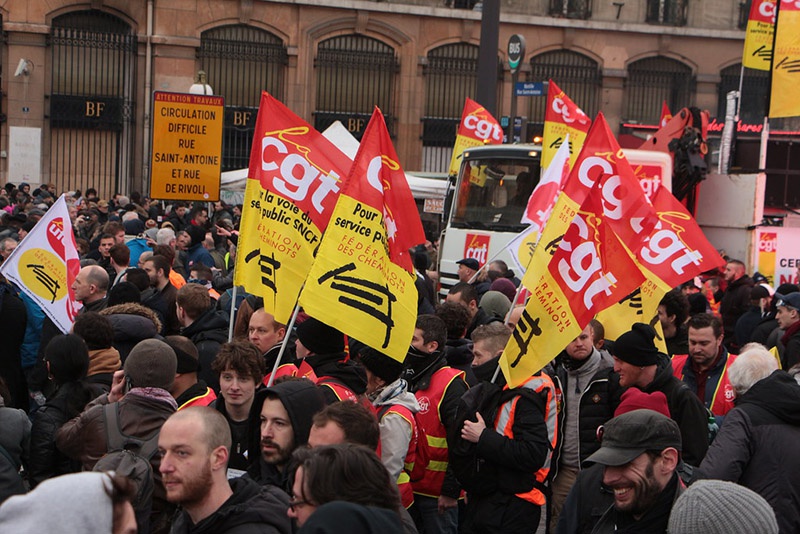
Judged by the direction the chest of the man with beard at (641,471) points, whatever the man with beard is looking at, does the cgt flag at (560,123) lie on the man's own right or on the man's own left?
on the man's own right

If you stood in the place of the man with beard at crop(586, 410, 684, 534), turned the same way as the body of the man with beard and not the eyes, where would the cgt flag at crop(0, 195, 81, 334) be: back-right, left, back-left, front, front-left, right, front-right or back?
right

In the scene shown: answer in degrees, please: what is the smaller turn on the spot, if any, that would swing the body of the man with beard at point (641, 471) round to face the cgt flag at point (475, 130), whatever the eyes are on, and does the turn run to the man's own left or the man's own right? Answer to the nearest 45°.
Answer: approximately 135° to the man's own right

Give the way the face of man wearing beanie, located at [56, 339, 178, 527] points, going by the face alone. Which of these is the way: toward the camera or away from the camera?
away from the camera

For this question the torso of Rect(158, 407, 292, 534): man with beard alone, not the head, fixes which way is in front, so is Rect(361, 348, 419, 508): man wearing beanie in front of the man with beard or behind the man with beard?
behind

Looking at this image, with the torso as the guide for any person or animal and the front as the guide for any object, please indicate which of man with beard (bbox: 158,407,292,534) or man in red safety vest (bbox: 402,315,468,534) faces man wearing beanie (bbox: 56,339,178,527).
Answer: man in red safety vest (bbox: 402,315,468,534)

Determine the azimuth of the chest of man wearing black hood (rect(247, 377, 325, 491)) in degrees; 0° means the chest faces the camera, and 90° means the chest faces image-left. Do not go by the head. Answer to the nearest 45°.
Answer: approximately 45°

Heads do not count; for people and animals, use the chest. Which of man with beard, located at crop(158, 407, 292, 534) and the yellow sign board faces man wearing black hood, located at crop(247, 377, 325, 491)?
the yellow sign board

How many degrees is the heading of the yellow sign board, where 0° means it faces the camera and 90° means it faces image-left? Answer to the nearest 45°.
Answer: approximately 0°

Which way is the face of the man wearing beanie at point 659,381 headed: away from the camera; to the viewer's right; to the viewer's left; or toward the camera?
to the viewer's left

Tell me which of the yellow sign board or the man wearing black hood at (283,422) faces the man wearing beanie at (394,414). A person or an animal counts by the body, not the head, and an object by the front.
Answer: the yellow sign board
